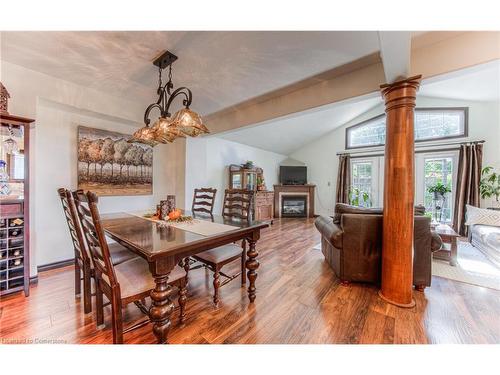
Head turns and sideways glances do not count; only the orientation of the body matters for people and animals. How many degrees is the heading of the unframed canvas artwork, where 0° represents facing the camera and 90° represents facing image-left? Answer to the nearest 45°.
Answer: approximately 315°

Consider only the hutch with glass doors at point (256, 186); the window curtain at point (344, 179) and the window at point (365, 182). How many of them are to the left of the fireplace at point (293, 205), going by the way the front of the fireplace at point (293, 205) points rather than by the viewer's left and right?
2

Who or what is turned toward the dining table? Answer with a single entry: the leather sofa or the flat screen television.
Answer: the flat screen television

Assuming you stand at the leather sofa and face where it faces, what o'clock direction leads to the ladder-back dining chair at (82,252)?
The ladder-back dining chair is roughly at 9 o'clock from the leather sofa.

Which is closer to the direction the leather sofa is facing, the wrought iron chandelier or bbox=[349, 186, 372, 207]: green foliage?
the green foliage

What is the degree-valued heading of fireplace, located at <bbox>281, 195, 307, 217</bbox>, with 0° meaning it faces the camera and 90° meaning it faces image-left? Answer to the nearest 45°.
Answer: approximately 0°

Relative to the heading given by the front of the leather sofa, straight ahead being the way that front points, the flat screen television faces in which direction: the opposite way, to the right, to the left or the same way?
the opposite way

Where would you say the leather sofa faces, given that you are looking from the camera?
facing away from the viewer and to the left of the viewer

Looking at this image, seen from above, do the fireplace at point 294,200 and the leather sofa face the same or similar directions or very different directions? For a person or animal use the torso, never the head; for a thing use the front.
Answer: very different directions

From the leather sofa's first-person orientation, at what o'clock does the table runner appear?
The table runner is roughly at 9 o'clock from the leather sofa.
